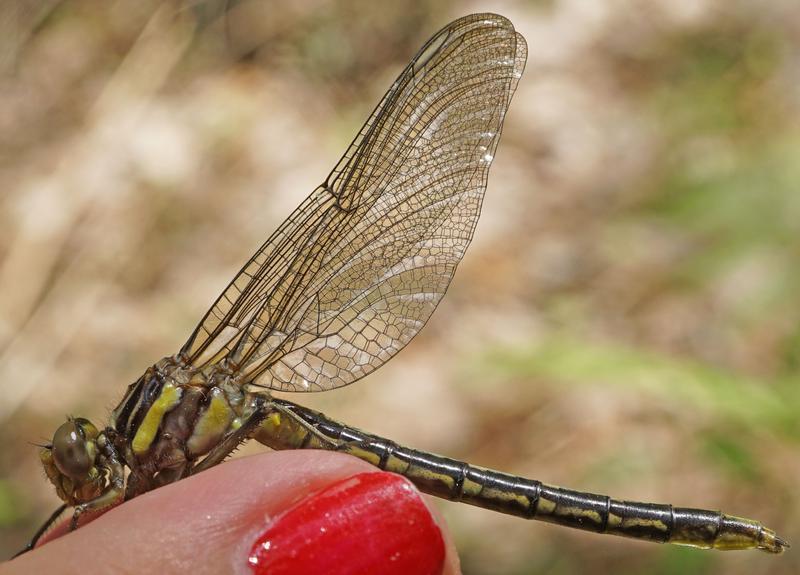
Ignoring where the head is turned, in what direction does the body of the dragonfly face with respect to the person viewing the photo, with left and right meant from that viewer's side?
facing to the left of the viewer
